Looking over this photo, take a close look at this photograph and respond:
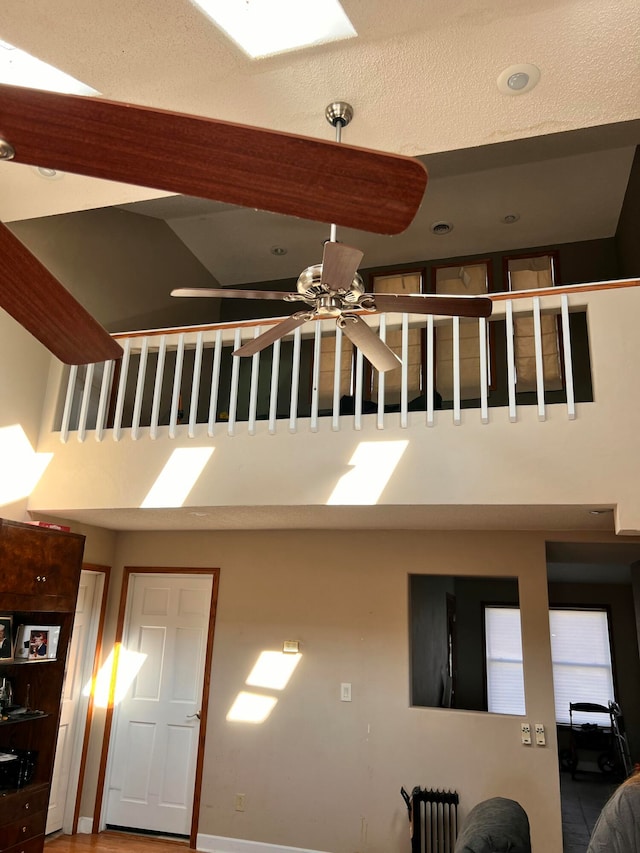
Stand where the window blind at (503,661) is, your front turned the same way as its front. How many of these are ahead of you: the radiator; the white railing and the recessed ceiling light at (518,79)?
3

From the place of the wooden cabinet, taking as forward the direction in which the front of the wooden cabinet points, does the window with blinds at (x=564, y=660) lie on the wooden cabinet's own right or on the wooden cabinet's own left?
on the wooden cabinet's own left

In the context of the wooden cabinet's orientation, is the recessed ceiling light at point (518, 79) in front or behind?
in front

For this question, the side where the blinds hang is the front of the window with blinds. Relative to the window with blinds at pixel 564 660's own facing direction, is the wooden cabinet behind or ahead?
ahead

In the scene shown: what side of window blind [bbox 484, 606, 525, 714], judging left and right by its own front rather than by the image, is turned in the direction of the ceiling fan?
front

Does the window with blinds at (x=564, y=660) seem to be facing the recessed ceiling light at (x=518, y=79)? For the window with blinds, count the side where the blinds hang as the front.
yes

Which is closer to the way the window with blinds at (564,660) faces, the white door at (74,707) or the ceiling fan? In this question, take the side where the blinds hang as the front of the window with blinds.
the ceiling fan

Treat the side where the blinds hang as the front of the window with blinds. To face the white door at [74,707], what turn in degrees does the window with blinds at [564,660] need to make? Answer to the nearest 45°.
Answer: approximately 45° to its right

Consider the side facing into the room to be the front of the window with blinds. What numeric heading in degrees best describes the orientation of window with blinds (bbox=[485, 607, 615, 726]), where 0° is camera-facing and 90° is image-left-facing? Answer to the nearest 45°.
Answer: approximately 0°

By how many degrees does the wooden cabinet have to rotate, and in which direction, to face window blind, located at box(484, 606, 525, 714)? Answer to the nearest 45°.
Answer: approximately 90° to its left

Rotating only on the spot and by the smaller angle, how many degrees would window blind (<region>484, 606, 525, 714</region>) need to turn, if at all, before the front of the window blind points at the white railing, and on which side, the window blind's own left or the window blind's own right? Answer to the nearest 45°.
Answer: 0° — it already faces it

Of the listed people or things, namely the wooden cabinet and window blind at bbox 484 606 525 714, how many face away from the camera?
0

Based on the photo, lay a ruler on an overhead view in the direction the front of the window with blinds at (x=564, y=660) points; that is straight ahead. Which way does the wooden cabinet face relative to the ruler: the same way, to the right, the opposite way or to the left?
to the left

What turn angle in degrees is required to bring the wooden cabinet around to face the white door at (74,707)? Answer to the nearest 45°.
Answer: approximately 135° to its left

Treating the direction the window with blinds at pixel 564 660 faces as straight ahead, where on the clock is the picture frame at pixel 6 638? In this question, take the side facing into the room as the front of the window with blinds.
The picture frame is roughly at 1 o'clock from the window with blinds.

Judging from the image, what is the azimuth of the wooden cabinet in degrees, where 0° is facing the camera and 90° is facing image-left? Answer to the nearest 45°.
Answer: approximately 315°
